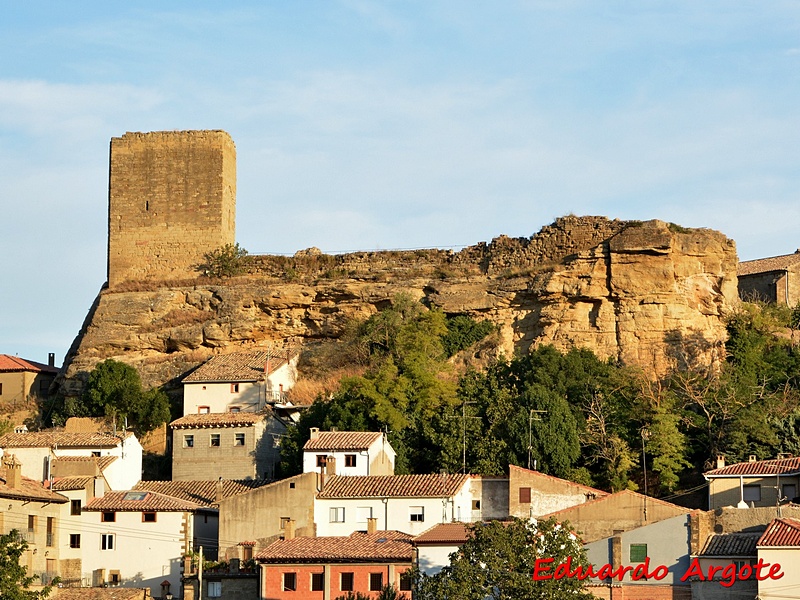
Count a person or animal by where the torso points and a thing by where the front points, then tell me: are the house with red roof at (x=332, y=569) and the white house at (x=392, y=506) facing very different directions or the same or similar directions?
same or similar directions

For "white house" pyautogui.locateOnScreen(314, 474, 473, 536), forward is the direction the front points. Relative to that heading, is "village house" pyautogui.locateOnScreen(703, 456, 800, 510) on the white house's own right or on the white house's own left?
on the white house's own left

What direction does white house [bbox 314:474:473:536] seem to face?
toward the camera

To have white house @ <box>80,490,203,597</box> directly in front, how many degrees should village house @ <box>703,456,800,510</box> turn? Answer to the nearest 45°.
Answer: approximately 90° to its right

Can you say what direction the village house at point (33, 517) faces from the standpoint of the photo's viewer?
facing the viewer

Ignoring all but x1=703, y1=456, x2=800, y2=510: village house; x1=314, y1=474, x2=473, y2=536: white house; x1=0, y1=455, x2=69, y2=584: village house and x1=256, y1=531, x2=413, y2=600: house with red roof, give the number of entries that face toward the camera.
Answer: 4

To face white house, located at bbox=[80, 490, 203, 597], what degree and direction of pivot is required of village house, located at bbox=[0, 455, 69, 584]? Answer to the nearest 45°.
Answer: approximately 90° to its left

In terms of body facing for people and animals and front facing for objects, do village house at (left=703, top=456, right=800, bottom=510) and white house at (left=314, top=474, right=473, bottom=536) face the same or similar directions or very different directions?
same or similar directions

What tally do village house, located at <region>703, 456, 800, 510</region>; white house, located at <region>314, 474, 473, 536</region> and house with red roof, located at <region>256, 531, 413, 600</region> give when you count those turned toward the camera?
3

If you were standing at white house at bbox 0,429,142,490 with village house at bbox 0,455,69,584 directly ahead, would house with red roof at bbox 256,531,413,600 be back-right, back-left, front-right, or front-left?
front-left

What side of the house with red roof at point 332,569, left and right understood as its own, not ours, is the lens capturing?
front

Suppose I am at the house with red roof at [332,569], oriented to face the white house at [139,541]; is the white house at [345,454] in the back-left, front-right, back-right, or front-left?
front-right
